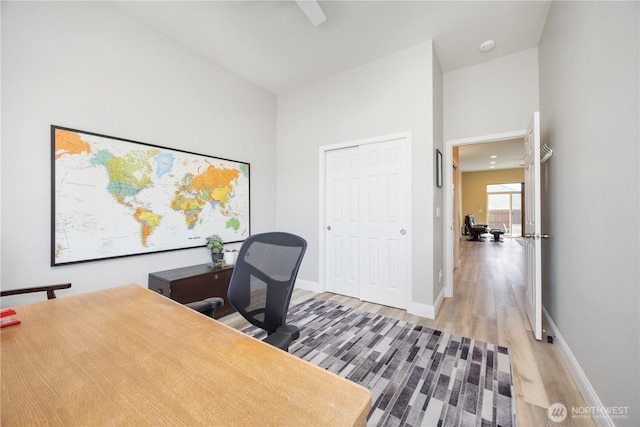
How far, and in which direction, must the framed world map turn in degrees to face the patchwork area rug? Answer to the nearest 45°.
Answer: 0° — it already faces it

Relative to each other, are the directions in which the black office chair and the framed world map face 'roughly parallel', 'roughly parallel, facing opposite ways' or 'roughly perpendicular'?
roughly perpendicular

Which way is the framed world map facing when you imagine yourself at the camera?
facing the viewer and to the right of the viewer

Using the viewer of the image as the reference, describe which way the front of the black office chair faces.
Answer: facing the viewer and to the left of the viewer

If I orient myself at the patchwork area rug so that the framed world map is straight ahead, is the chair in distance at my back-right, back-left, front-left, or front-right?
back-right

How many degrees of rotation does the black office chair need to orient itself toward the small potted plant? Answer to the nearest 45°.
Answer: approximately 135° to its right

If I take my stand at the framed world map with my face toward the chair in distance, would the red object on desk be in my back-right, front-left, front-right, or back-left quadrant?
back-right

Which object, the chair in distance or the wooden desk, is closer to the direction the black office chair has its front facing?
the wooden desk

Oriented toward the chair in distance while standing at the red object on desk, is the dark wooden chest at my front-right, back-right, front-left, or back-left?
front-left

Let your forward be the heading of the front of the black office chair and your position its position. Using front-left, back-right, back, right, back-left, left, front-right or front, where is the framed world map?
right

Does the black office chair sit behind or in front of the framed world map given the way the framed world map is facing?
in front

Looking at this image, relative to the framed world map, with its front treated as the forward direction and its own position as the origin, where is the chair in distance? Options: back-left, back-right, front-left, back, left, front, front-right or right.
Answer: front-left
